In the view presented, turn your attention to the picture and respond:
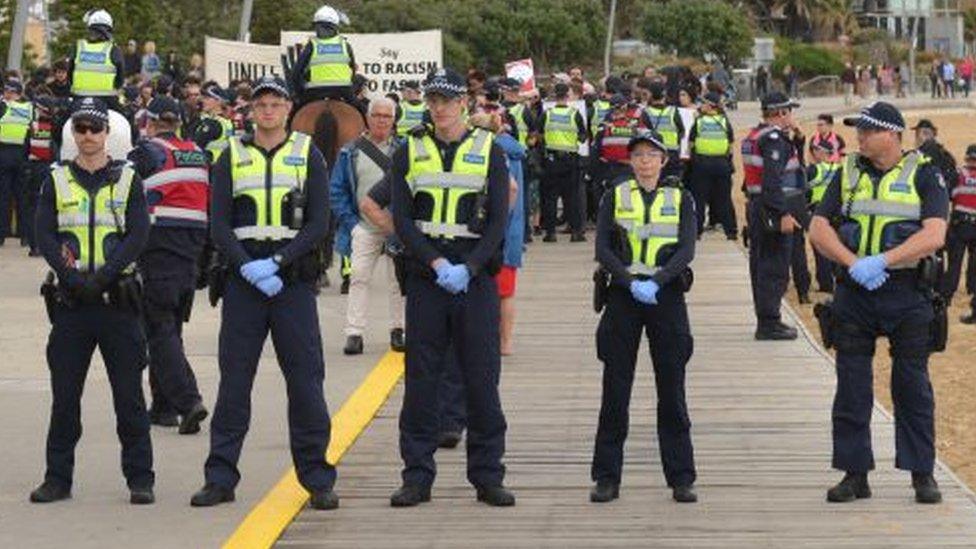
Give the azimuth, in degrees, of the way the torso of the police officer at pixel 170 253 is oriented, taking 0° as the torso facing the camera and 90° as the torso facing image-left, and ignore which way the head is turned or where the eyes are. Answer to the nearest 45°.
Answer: approximately 135°

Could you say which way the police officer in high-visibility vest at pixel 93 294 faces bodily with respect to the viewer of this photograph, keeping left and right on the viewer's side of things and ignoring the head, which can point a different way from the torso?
facing the viewer

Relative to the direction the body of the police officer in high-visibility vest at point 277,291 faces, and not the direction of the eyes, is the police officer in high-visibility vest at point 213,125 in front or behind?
behind

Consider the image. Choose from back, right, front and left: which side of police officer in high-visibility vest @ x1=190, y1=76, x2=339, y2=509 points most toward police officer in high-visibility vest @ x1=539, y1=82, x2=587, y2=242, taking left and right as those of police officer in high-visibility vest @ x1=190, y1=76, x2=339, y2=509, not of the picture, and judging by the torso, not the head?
back

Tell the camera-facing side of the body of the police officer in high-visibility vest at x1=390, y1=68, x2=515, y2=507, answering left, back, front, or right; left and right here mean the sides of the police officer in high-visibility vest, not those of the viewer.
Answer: front

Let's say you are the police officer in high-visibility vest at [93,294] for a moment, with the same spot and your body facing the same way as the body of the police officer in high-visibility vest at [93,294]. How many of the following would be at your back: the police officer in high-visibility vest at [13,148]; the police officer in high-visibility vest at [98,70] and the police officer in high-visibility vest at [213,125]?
3

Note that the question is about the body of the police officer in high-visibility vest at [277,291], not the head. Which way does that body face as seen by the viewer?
toward the camera

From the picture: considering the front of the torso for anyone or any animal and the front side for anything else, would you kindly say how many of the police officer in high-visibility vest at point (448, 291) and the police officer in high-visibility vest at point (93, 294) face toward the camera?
2
